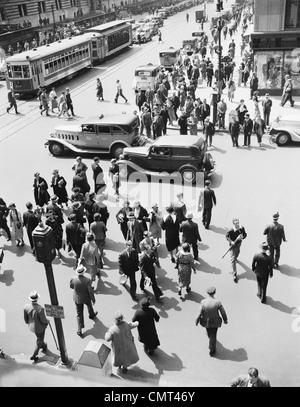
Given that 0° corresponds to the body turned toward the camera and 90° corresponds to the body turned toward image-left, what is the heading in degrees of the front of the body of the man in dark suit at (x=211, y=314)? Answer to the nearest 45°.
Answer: approximately 180°

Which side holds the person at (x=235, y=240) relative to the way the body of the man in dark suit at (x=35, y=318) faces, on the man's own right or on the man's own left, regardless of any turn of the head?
on the man's own right

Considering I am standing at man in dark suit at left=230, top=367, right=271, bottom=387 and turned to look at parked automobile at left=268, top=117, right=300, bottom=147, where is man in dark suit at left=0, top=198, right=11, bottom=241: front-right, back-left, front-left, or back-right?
front-left

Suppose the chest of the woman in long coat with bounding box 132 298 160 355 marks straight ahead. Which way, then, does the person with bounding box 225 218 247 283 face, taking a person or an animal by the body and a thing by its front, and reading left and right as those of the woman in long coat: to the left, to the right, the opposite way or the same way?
the opposite way

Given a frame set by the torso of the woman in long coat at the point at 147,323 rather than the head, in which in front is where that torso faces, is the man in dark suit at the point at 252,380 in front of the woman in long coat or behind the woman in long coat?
behind

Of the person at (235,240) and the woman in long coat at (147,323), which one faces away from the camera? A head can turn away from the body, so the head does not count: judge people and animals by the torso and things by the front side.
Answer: the woman in long coat

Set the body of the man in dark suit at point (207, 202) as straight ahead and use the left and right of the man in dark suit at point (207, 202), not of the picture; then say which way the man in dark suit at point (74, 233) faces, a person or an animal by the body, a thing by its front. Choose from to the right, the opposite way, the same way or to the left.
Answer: the same way

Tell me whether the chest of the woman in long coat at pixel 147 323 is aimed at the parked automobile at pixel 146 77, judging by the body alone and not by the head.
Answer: yes

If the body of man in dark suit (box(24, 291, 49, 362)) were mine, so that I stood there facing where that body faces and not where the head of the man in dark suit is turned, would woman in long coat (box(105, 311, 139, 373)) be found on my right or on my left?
on my right

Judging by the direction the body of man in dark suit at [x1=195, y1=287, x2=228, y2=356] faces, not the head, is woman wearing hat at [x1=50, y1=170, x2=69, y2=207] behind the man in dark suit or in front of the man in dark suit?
in front

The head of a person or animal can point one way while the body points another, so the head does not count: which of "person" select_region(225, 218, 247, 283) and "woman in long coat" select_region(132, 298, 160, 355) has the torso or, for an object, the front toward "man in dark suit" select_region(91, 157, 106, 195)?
the woman in long coat

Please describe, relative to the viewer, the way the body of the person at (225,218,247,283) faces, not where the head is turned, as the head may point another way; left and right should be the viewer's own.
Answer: facing the viewer

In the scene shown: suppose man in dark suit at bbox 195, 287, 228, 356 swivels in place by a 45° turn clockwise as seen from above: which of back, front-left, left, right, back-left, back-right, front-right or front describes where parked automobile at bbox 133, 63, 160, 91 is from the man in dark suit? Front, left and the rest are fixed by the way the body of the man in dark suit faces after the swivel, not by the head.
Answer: front-left

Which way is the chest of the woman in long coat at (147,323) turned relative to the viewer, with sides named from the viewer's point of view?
facing away from the viewer

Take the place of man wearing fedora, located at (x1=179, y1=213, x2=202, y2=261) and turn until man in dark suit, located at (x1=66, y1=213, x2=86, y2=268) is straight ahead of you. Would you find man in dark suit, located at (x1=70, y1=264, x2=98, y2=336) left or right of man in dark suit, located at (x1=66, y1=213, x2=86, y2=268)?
left

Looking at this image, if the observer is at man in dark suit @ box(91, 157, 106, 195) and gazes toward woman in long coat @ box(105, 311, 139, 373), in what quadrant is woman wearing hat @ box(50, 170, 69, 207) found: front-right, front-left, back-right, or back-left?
front-right

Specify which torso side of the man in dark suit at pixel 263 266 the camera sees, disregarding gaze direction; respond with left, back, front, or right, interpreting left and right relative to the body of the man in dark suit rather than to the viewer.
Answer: back
